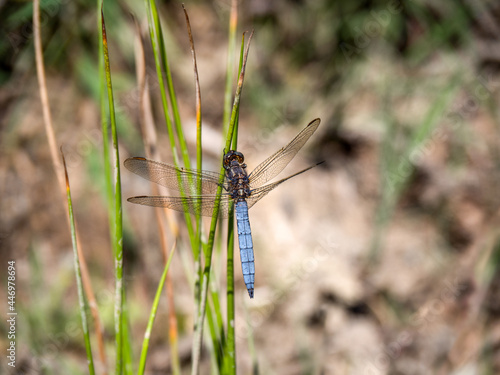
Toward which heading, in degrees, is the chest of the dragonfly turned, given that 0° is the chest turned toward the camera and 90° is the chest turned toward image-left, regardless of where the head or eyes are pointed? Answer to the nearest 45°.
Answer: approximately 180°
